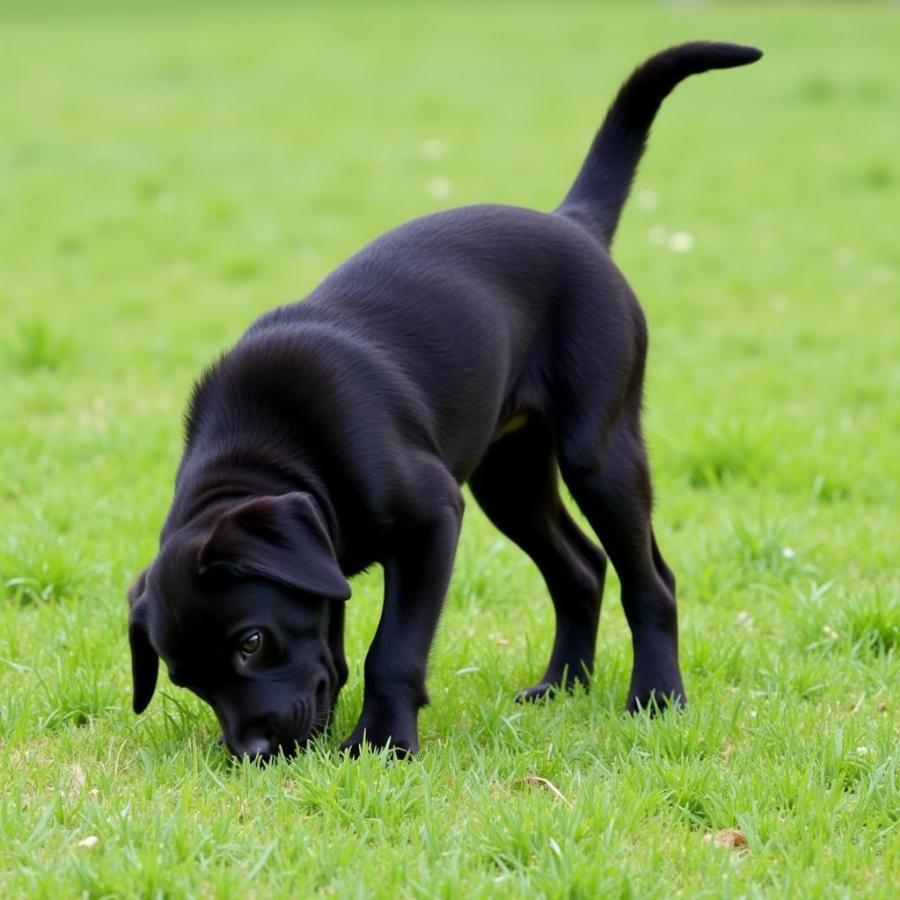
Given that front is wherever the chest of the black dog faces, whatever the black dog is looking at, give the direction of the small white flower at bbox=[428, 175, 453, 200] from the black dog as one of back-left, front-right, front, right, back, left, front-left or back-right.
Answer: back-right

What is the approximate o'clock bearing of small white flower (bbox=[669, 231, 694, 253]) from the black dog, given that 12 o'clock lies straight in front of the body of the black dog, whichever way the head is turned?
The small white flower is roughly at 5 o'clock from the black dog.

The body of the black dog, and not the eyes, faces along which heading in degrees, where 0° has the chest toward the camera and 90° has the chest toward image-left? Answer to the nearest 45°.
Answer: approximately 45°
